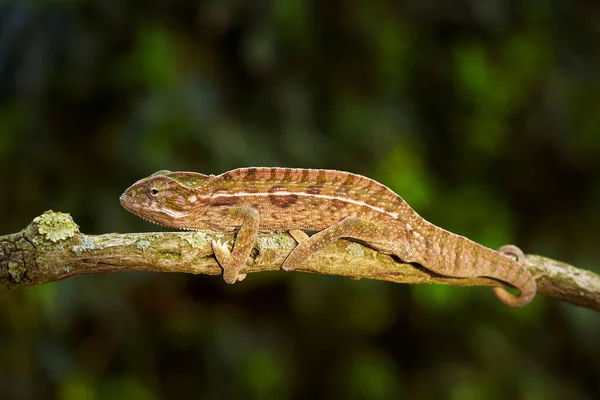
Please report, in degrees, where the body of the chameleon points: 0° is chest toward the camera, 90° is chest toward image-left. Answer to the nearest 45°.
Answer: approximately 90°
